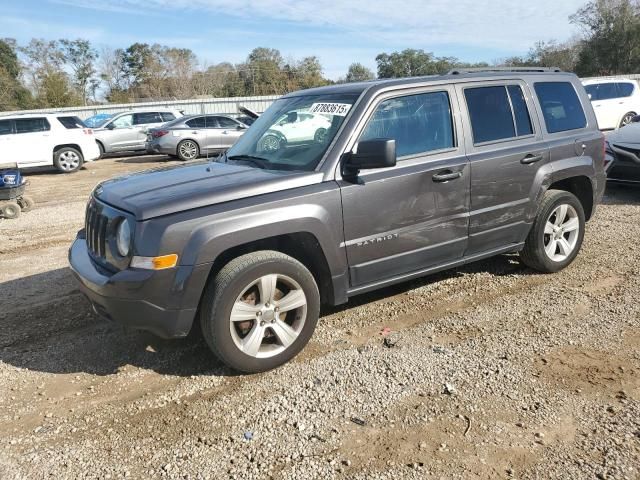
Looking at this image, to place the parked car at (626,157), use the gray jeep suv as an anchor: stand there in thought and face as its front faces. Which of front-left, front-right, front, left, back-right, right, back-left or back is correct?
back

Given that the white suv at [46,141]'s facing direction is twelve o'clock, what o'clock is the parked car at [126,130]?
The parked car is roughly at 4 o'clock from the white suv.

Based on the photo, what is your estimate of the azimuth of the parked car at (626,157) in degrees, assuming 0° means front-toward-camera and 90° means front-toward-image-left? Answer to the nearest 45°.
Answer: approximately 45°

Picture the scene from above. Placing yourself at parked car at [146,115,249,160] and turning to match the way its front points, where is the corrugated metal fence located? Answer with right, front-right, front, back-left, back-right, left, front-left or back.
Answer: front-left

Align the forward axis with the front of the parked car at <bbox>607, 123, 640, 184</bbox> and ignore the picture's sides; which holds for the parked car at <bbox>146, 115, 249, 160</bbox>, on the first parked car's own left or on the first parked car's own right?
on the first parked car's own right

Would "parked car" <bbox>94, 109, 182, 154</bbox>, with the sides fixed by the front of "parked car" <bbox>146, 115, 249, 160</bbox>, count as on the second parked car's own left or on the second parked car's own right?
on the second parked car's own left

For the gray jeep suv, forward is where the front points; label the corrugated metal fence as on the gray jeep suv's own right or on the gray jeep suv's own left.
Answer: on the gray jeep suv's own right

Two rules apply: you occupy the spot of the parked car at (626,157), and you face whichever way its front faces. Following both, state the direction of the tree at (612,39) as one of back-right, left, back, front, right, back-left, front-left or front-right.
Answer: back-right

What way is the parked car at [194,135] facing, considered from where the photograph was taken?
facing away from the viewer and to the right of the viewer

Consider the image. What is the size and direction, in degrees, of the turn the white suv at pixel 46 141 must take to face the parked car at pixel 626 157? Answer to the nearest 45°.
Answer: approximately 135° to its left

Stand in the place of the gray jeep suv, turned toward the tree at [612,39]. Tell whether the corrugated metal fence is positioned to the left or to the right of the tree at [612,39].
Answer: left

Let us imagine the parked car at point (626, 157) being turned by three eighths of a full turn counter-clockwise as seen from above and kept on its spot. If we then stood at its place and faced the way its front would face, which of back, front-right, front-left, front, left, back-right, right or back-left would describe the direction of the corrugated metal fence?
back-left

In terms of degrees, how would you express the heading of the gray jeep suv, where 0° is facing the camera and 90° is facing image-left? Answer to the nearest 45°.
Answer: approximately 45°
